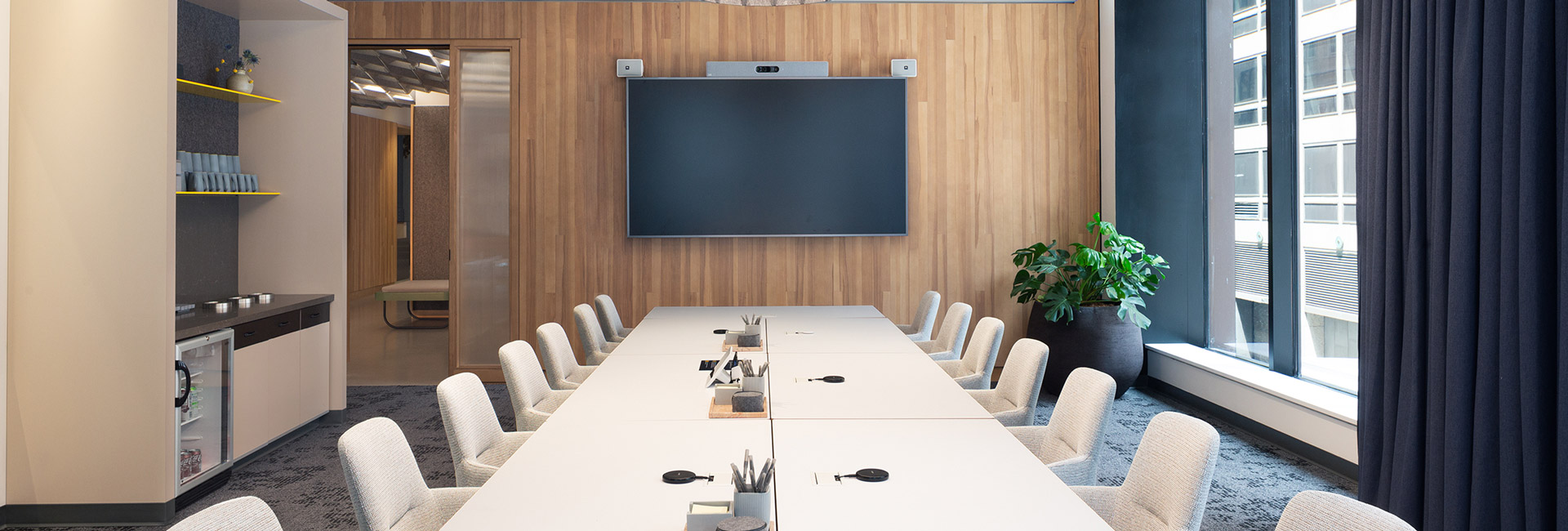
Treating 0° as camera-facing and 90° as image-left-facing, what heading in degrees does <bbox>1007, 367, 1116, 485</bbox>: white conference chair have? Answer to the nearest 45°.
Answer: approximately 45°

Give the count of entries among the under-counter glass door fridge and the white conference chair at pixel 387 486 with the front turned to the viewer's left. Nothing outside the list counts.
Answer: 0

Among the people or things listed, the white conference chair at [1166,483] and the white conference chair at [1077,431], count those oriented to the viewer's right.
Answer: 0

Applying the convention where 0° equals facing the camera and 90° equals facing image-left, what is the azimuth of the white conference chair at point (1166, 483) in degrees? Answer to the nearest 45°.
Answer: approximately 45°

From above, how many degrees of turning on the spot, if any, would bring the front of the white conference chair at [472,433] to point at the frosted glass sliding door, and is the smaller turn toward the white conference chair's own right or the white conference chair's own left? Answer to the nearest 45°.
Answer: approximately 135° to the white conference chair's own left

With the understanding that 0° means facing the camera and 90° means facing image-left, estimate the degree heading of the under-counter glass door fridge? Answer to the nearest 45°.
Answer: approximately 315°

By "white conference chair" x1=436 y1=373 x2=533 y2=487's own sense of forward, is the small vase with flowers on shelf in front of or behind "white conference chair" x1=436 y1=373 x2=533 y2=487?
behind

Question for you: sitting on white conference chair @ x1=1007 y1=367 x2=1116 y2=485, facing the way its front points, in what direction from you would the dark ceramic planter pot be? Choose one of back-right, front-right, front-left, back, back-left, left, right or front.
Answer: back-right

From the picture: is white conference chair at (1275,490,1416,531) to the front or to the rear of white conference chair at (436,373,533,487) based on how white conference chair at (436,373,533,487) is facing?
to the front
